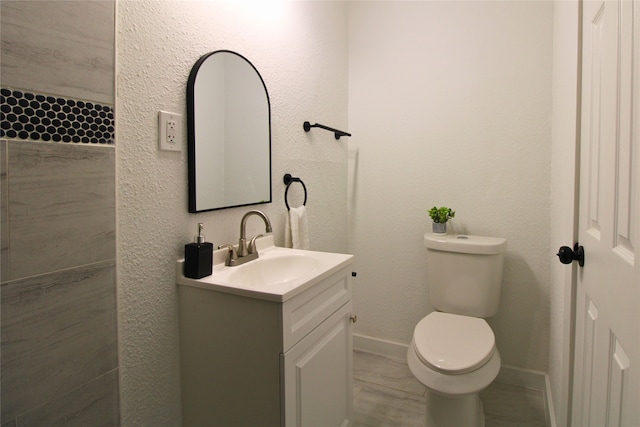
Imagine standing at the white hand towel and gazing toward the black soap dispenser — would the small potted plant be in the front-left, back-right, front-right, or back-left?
back-left

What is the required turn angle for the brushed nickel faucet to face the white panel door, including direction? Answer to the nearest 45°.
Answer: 0° — it already faces it

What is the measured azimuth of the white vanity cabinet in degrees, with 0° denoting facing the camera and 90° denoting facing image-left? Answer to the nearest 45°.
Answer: approximately 315°

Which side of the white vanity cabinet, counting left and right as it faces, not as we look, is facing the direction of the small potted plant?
left

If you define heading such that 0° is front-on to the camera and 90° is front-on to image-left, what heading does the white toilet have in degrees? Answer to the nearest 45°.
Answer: approximately 0°

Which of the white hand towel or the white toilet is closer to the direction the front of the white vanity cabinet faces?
the white toilet

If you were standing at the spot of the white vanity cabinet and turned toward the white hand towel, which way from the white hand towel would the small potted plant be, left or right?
right

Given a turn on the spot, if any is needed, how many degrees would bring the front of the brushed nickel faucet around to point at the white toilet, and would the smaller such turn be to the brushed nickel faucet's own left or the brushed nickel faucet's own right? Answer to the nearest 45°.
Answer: approximately 45° to the brushed nickel faucet's own left

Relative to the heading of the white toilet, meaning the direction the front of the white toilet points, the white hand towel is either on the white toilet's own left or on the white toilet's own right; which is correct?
on the white toilet's own right

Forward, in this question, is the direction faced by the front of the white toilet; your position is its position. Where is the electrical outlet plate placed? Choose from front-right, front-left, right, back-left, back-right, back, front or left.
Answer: front-right

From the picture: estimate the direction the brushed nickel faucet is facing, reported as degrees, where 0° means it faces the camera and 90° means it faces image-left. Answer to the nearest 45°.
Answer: approximately 315°
